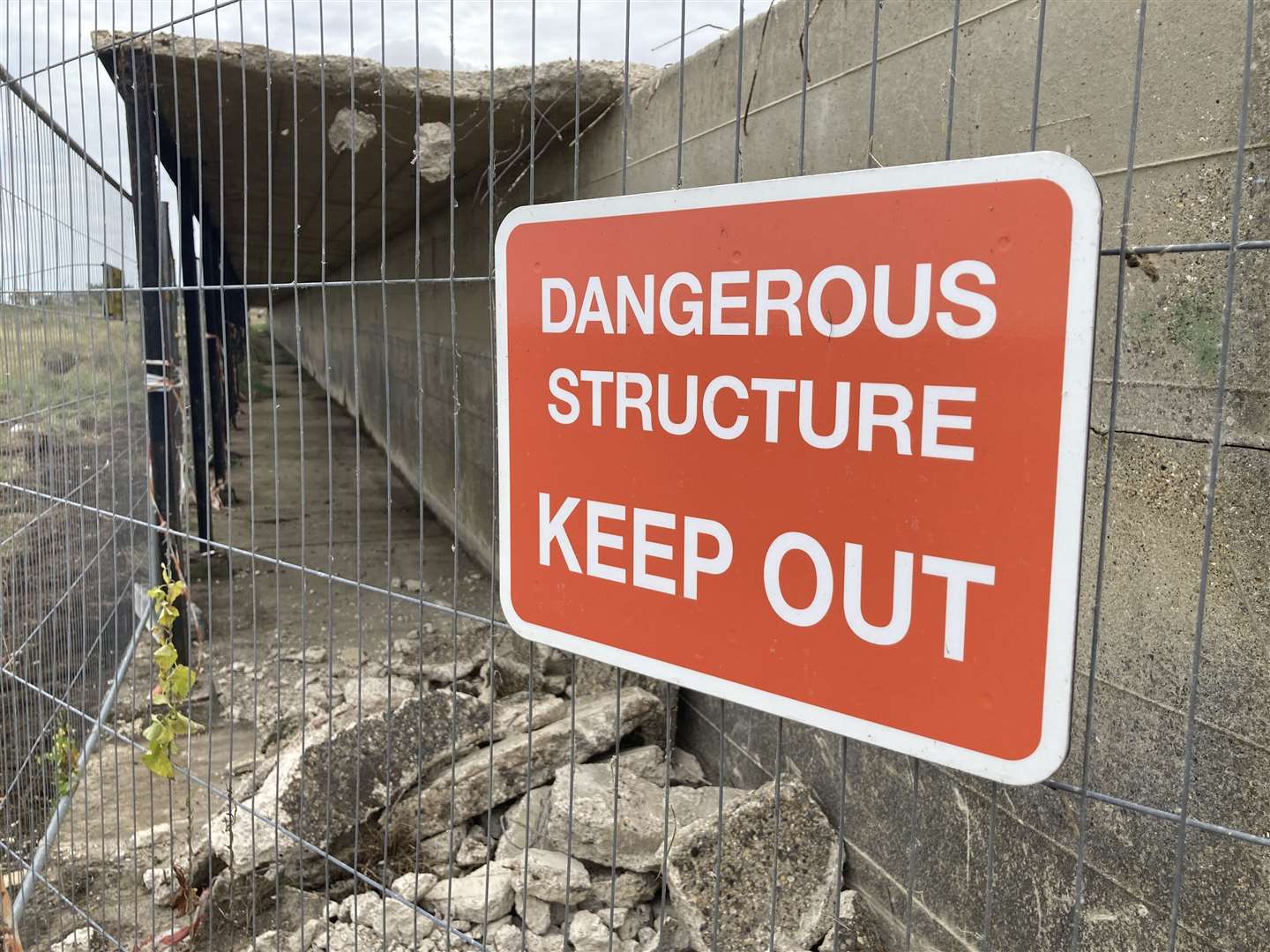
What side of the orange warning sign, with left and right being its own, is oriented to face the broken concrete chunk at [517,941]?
right

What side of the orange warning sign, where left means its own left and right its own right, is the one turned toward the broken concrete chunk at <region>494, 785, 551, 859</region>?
right

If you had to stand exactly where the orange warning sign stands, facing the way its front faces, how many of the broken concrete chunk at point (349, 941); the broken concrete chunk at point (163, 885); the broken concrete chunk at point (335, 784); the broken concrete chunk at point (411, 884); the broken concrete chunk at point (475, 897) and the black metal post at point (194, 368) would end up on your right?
6

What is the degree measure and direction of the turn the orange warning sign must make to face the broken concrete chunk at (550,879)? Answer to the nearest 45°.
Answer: approximately 90° to its right

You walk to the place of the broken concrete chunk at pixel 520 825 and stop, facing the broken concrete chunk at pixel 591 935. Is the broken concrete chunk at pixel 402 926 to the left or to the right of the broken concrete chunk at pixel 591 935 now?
right

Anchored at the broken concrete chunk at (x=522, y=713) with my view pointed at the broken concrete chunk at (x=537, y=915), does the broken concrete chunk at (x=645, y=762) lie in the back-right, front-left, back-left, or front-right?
front-left

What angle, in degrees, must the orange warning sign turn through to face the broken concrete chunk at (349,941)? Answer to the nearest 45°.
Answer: approximately 90° to its right

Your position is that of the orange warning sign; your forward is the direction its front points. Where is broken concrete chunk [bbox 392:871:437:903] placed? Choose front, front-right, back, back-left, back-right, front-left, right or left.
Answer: right

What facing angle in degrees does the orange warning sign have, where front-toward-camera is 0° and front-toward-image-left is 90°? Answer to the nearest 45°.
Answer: approximately 45°

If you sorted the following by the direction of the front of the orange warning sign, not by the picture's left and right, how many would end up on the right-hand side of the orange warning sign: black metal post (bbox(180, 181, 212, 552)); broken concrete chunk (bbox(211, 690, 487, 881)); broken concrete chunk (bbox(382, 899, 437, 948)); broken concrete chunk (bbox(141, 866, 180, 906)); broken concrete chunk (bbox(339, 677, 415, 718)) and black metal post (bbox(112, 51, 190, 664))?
6

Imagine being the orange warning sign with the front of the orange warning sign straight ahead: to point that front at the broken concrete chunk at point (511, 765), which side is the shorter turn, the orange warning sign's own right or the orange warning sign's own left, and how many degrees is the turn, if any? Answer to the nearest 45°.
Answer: approximately 90° to the orange warning sign's own right

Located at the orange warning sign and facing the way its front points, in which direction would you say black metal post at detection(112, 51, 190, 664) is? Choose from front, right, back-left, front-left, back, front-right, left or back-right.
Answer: right

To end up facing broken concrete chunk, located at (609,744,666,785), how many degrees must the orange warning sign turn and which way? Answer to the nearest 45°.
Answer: approximately 135° to its right

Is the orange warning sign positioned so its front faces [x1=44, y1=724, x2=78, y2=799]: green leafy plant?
no

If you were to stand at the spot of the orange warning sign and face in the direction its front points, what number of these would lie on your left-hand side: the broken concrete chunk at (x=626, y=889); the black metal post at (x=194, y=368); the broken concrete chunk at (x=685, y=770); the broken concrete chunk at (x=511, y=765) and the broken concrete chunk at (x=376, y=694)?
0

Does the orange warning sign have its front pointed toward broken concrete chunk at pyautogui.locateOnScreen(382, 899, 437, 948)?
no
